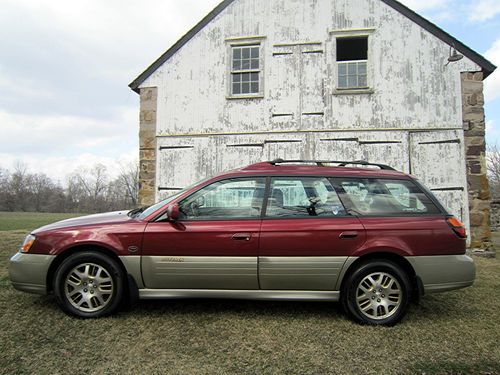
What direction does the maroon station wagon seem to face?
to the viewer's left

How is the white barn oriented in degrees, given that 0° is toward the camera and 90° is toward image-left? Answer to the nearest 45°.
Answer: approximately 0°

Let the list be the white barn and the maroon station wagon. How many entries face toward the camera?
1

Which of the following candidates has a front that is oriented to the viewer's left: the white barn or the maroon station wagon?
the maroon station wagon

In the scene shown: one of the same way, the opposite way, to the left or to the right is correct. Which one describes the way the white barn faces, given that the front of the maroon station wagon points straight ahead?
to the left

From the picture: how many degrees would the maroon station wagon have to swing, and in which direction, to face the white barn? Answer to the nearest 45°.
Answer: approximately 90° to its right

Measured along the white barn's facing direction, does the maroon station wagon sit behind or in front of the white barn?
in front
